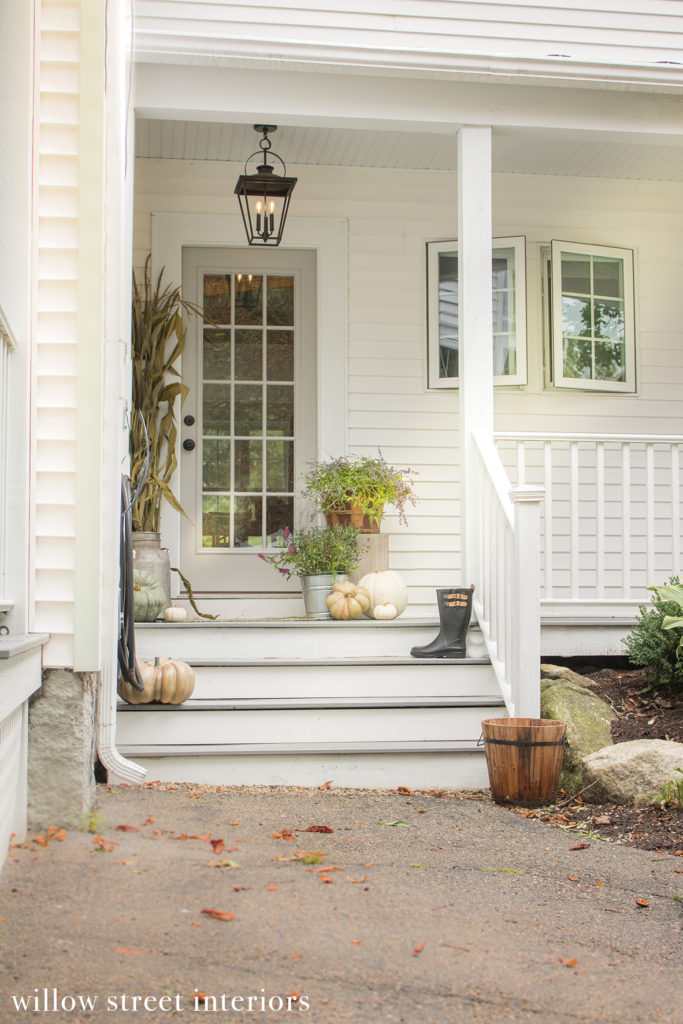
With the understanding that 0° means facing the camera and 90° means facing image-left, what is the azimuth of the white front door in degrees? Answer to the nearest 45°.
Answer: approximately 0°

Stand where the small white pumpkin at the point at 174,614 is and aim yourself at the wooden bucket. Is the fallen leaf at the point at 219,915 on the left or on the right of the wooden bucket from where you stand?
right

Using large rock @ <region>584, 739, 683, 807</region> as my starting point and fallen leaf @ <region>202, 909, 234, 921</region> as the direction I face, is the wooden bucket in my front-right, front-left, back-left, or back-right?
front-right

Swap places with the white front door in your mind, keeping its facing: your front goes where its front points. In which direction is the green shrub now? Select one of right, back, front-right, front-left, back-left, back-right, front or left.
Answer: front-left

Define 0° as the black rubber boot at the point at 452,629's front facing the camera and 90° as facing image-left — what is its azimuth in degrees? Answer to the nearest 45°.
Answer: approximately 90°

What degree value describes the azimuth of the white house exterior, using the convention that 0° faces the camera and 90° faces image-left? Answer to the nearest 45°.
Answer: approximately 0°

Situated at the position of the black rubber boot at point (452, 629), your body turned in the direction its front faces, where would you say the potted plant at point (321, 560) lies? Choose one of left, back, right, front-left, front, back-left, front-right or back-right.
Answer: front-right

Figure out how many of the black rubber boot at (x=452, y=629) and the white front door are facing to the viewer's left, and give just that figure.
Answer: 1

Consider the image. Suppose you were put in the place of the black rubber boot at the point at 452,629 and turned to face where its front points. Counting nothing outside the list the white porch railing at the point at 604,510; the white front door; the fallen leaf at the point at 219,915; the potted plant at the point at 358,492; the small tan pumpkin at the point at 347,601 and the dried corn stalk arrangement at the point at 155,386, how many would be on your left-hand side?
1

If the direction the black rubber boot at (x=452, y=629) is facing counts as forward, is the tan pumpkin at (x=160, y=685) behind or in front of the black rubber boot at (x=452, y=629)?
in front

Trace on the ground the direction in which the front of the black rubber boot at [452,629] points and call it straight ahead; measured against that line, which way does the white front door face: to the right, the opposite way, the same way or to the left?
to the left
